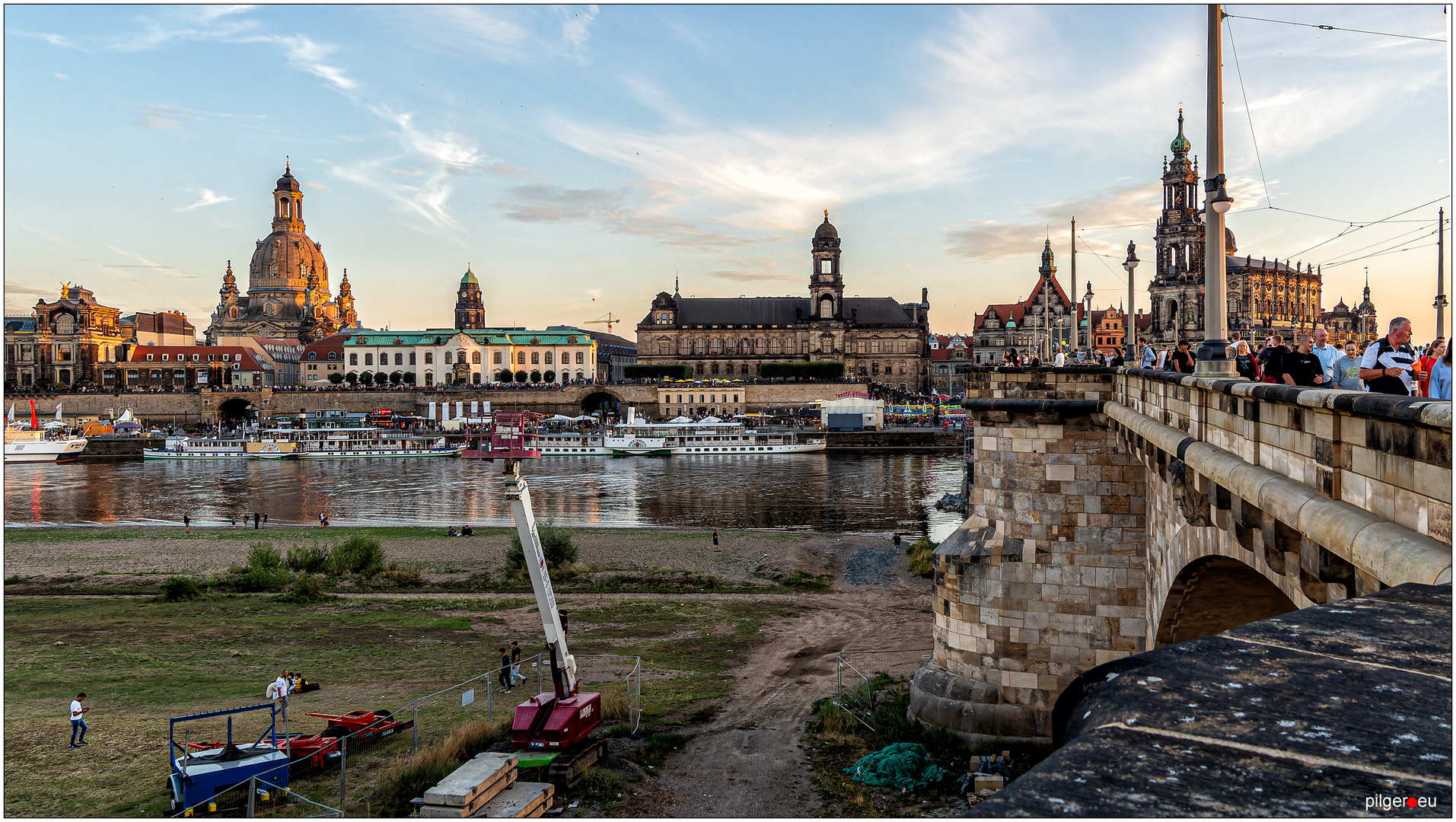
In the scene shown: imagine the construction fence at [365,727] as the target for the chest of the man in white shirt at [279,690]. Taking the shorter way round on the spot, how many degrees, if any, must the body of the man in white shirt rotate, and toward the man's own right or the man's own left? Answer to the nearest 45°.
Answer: approximately 45° to the man's own right

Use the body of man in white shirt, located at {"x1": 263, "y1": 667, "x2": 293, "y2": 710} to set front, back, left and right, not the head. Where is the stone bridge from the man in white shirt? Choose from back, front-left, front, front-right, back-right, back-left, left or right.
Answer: front-right

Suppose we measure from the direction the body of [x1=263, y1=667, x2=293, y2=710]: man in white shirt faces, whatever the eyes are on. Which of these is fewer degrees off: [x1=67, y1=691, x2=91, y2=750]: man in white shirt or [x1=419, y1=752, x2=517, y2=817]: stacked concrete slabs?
the stacked concrete slabs

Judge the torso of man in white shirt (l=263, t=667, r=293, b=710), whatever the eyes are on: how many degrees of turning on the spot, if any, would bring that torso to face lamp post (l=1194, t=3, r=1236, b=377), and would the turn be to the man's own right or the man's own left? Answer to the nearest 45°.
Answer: approximately 45° to the man's own right

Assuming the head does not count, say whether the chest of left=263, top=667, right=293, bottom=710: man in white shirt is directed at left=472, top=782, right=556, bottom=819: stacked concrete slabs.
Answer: no

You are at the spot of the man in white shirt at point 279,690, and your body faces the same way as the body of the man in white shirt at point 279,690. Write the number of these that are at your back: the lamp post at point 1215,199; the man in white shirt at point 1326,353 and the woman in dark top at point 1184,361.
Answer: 0

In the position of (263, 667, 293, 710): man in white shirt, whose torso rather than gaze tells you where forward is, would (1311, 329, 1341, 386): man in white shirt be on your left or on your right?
on your right

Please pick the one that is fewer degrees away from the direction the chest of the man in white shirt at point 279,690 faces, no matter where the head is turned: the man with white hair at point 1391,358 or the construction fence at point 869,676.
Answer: the construction fence

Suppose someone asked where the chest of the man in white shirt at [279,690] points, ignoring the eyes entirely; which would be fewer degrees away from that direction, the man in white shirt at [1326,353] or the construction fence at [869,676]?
the construction fence

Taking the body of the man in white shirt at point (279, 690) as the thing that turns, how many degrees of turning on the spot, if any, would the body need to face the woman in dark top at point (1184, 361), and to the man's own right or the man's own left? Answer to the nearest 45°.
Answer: approximately 45° to the man's own right

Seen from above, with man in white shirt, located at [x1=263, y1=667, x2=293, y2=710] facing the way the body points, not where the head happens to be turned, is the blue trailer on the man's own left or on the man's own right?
on the man's own right

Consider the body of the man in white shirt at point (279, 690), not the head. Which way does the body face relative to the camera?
to the viewer's right
